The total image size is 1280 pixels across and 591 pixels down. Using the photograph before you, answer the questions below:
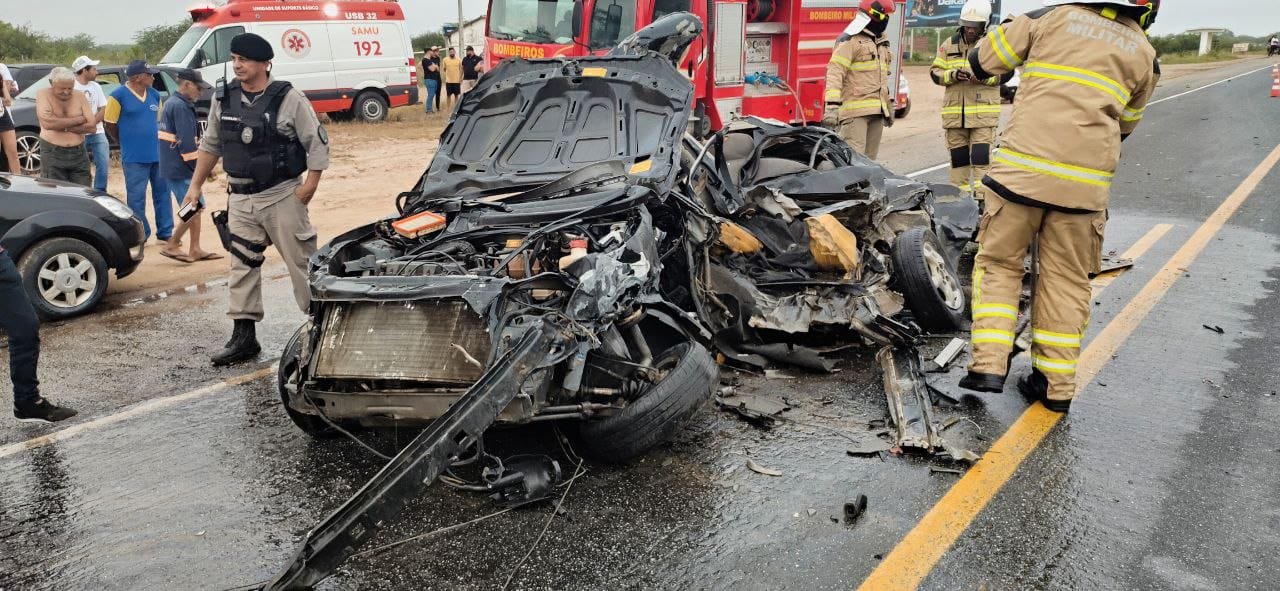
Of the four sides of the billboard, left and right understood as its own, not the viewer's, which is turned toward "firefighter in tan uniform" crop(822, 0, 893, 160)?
front

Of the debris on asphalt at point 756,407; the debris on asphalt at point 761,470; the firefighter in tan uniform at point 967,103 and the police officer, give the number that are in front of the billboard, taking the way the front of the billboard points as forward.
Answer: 4

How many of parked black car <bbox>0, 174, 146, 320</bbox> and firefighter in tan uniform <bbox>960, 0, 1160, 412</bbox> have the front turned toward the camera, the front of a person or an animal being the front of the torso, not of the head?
0

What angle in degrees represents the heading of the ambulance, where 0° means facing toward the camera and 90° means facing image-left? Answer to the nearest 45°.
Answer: approximately 45°

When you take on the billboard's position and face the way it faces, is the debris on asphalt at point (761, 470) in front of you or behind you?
in front

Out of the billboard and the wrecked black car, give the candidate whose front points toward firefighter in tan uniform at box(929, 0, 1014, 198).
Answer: the billboard

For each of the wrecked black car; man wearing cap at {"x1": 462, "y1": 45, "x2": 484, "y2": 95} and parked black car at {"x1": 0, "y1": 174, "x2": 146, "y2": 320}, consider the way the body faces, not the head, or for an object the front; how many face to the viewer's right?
1

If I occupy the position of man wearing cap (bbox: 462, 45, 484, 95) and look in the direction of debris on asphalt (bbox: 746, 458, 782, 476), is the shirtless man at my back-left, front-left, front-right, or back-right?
front-right

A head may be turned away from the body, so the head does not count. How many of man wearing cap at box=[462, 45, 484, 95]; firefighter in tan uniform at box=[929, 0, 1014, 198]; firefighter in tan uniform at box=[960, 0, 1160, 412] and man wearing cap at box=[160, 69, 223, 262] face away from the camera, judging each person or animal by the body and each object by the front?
1

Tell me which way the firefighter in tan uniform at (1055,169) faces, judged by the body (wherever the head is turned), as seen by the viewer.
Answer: away from the camera

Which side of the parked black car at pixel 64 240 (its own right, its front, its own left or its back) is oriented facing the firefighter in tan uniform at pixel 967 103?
front

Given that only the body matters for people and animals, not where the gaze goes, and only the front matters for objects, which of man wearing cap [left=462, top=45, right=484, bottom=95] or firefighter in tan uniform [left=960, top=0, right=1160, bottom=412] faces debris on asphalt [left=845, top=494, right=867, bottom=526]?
the man wearing cap

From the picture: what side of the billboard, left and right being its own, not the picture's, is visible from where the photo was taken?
front

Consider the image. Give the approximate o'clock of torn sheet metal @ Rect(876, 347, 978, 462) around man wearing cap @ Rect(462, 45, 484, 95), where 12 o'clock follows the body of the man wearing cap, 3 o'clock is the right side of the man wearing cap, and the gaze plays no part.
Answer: The torn sheet metal is roughly at 12 o'clock from the man wearing cap.

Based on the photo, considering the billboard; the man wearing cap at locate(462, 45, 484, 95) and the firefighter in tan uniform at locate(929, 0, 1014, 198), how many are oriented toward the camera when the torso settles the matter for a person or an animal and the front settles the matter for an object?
3

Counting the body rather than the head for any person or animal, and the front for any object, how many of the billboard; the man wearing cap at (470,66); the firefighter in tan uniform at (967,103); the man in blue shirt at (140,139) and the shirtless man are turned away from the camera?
0

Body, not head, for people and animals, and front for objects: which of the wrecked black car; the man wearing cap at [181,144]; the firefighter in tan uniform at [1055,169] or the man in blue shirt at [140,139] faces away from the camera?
the firefighter in tan uniform
